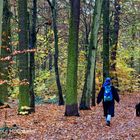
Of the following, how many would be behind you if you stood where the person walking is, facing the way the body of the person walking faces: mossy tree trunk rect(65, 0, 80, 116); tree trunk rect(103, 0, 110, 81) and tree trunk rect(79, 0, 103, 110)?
0

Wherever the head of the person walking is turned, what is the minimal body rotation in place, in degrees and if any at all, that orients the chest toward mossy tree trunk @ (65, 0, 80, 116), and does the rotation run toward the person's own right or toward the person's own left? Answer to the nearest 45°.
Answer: approximately 45° to the person's own left

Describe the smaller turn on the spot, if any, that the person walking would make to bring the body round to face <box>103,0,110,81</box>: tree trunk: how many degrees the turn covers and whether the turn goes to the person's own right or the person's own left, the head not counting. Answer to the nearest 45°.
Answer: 0° — they already face it

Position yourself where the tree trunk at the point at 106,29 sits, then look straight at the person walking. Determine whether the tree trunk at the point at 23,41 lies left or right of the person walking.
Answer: right

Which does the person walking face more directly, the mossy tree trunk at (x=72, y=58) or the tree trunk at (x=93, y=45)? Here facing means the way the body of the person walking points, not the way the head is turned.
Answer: the tree trunk

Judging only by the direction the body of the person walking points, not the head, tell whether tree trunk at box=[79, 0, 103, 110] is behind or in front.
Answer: in front

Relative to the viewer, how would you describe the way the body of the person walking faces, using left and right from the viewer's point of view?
facing away from the viewer
